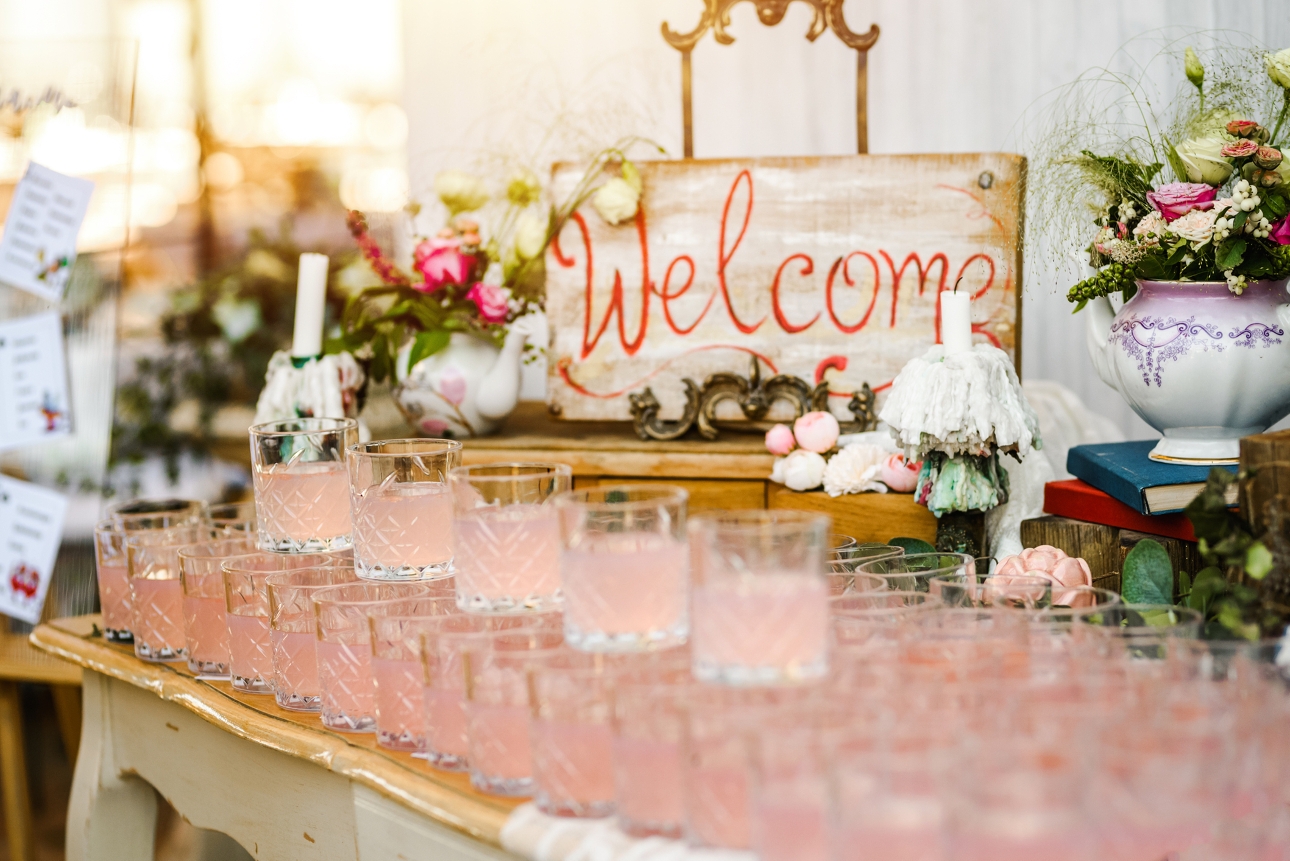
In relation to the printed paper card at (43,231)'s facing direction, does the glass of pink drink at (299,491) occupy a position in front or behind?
in front

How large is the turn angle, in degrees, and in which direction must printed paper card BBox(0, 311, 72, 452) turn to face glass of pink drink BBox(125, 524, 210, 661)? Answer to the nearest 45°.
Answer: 0° — it already faces it

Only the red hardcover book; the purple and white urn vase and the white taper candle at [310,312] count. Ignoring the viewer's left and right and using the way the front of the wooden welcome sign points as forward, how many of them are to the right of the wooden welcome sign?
1

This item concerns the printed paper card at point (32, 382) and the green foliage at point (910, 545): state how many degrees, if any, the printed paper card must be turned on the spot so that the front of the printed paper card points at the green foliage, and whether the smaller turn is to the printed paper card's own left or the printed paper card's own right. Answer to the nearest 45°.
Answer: approximately 45° to the printed paper card's own left

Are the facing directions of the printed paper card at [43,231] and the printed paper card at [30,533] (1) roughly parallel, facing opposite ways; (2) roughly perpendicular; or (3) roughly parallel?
roughly parallel

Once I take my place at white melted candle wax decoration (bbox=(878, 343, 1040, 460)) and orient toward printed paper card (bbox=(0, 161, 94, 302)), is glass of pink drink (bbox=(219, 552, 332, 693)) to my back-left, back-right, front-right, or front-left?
front-left

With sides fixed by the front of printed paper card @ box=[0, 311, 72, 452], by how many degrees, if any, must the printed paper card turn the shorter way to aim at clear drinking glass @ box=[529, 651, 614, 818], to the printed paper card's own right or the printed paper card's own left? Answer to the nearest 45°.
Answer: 0° — it already faces it

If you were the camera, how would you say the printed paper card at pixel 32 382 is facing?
facing the viewer

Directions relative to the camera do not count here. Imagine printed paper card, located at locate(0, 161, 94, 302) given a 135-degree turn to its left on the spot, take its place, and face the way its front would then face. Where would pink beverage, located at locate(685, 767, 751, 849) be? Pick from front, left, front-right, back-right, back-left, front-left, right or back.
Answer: back-right

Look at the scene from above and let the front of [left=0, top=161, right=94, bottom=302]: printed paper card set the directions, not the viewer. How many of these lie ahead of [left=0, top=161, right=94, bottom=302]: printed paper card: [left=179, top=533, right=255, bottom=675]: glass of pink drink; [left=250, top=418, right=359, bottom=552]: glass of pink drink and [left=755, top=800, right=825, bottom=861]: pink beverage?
3

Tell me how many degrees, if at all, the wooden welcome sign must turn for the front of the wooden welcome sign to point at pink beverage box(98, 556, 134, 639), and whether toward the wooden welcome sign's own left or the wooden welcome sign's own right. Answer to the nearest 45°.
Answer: approximately 45° to the wooden welcome sign's own right

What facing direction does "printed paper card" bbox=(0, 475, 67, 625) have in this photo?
toward the camera

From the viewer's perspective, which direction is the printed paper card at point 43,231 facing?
toward the camera

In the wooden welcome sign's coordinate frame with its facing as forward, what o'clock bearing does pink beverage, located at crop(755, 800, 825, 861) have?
The pink beverage is roughly at 12 o'clock from the wooden welcome sign.

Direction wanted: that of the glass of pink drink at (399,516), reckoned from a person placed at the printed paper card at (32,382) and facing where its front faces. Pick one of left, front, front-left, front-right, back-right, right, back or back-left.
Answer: front

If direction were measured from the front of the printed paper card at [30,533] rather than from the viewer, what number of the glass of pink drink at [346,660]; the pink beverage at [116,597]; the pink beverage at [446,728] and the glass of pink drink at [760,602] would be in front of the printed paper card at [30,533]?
4
